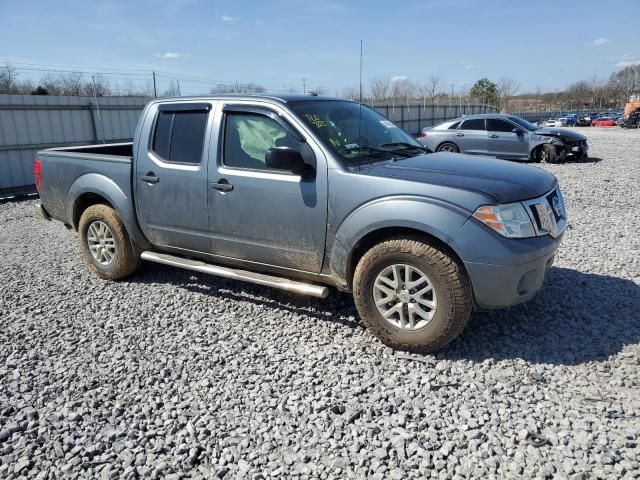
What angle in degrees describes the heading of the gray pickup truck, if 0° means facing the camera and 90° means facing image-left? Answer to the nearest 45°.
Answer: approximately 315°

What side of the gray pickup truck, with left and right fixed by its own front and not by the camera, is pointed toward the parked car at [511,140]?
left

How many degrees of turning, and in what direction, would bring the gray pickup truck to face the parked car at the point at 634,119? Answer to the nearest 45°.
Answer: approximately 90° to its left

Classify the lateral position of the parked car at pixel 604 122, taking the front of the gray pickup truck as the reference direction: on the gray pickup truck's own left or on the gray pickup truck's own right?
on the gray pickup truck's own left
